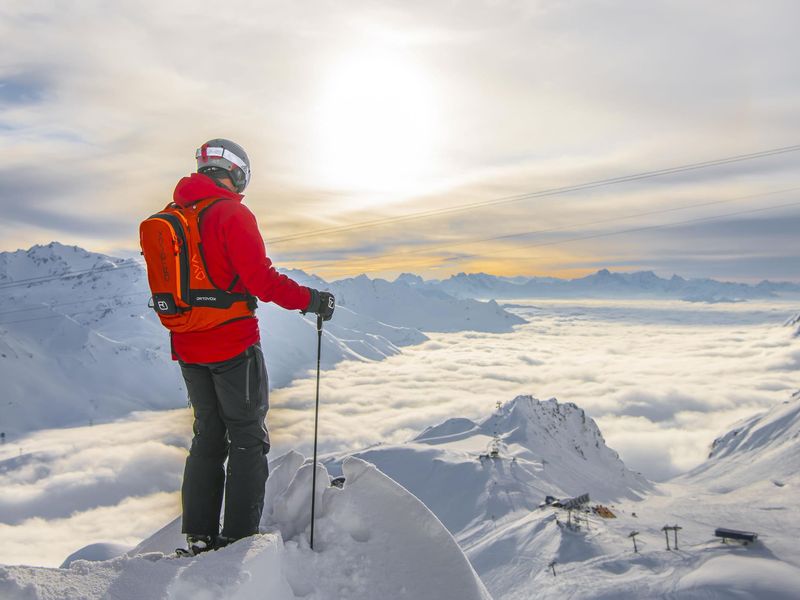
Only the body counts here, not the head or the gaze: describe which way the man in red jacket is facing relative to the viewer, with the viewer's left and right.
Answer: facing away from the viewer and to the right of the viewer

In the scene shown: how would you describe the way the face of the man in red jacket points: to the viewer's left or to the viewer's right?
to the viewer's right
